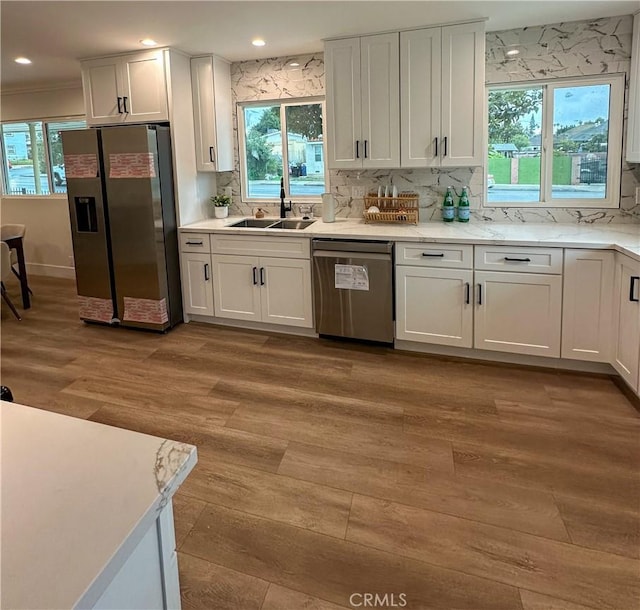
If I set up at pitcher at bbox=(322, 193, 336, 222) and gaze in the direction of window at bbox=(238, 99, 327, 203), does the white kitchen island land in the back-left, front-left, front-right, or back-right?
back-left

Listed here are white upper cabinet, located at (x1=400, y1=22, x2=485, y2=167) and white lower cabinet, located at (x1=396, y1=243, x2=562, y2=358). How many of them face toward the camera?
2

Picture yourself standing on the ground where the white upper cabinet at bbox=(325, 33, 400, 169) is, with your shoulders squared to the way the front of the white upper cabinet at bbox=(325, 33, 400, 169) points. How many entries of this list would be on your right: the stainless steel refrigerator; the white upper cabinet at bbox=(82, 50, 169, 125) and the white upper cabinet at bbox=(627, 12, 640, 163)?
2

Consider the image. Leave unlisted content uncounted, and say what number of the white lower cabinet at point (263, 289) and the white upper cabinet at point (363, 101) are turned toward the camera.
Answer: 2

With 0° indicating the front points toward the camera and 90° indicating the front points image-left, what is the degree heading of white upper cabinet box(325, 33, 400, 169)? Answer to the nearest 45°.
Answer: approximately 0°

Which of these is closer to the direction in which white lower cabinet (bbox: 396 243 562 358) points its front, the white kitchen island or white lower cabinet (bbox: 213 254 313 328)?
the white kitchen island

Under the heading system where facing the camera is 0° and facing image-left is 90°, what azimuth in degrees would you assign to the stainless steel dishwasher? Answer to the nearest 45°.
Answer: approximately 0°

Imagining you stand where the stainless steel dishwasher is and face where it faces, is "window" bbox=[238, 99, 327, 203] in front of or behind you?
behind

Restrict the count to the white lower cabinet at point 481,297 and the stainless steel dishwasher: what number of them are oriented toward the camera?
2
